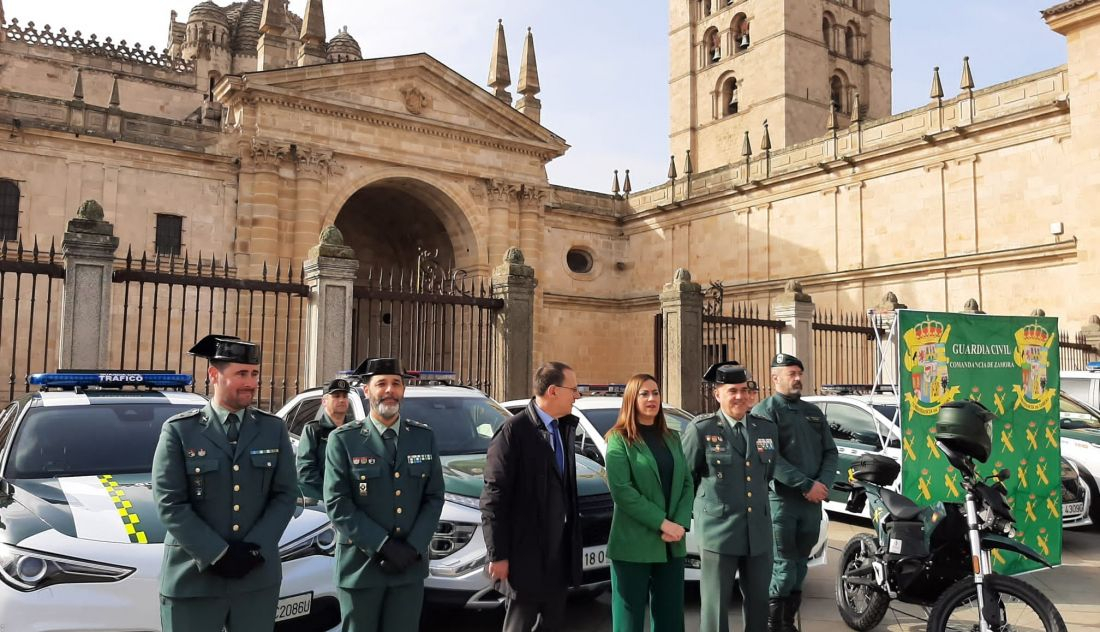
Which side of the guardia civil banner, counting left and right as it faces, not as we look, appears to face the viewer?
front

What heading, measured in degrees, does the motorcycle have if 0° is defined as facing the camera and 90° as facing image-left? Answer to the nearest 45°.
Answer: approximately 315°

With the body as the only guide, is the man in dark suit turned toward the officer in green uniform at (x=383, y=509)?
no

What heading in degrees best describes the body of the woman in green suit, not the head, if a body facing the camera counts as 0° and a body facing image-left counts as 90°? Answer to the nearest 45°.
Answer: approximately 315°

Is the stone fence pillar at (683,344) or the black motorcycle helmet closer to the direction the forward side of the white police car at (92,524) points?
the black motorcycle helmet

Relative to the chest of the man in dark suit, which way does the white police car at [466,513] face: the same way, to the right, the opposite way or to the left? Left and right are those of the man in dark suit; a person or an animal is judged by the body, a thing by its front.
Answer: the same way

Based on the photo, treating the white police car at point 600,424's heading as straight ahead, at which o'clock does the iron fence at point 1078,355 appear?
The iron fence is roughly at 9 o'clock from the white police car.

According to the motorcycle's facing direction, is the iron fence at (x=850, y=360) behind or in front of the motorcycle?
behind

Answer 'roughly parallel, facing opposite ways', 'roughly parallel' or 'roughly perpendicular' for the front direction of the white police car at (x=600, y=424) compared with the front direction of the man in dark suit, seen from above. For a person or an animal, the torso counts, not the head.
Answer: roughly parallel

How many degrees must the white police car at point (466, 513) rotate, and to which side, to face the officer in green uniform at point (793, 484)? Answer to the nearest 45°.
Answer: approximately 45° to its left

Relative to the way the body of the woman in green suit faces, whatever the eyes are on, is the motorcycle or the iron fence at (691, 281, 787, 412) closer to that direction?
the motorcycle

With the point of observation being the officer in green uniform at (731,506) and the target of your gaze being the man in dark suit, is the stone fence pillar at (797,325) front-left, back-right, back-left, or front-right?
back-right

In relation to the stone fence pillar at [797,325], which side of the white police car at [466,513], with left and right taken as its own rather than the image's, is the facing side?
left

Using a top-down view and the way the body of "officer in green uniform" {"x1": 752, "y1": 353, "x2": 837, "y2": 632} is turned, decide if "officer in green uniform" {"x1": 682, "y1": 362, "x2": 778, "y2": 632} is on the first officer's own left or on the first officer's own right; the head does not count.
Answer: on the first officer's own right

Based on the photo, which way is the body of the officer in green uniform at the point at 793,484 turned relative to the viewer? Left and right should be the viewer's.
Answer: facing the viewer and to the right of the viewer

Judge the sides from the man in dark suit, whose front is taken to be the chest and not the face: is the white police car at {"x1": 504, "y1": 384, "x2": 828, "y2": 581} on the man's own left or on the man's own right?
on the man's own left

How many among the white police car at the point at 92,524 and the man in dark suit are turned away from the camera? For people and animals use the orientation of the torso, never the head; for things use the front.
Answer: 0

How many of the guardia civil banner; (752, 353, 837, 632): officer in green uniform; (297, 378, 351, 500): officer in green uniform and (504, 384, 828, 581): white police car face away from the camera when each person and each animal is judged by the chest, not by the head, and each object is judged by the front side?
0

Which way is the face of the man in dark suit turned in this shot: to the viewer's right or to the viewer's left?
to the viewer's right

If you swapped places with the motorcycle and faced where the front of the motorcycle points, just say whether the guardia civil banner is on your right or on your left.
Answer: on your left
